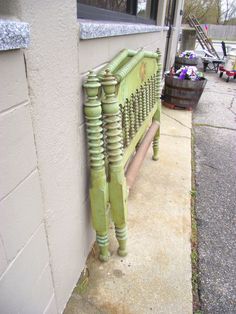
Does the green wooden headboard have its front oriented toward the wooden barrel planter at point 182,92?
no

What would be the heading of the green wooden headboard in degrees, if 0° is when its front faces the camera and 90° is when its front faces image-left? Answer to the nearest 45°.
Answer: approximately 270°
